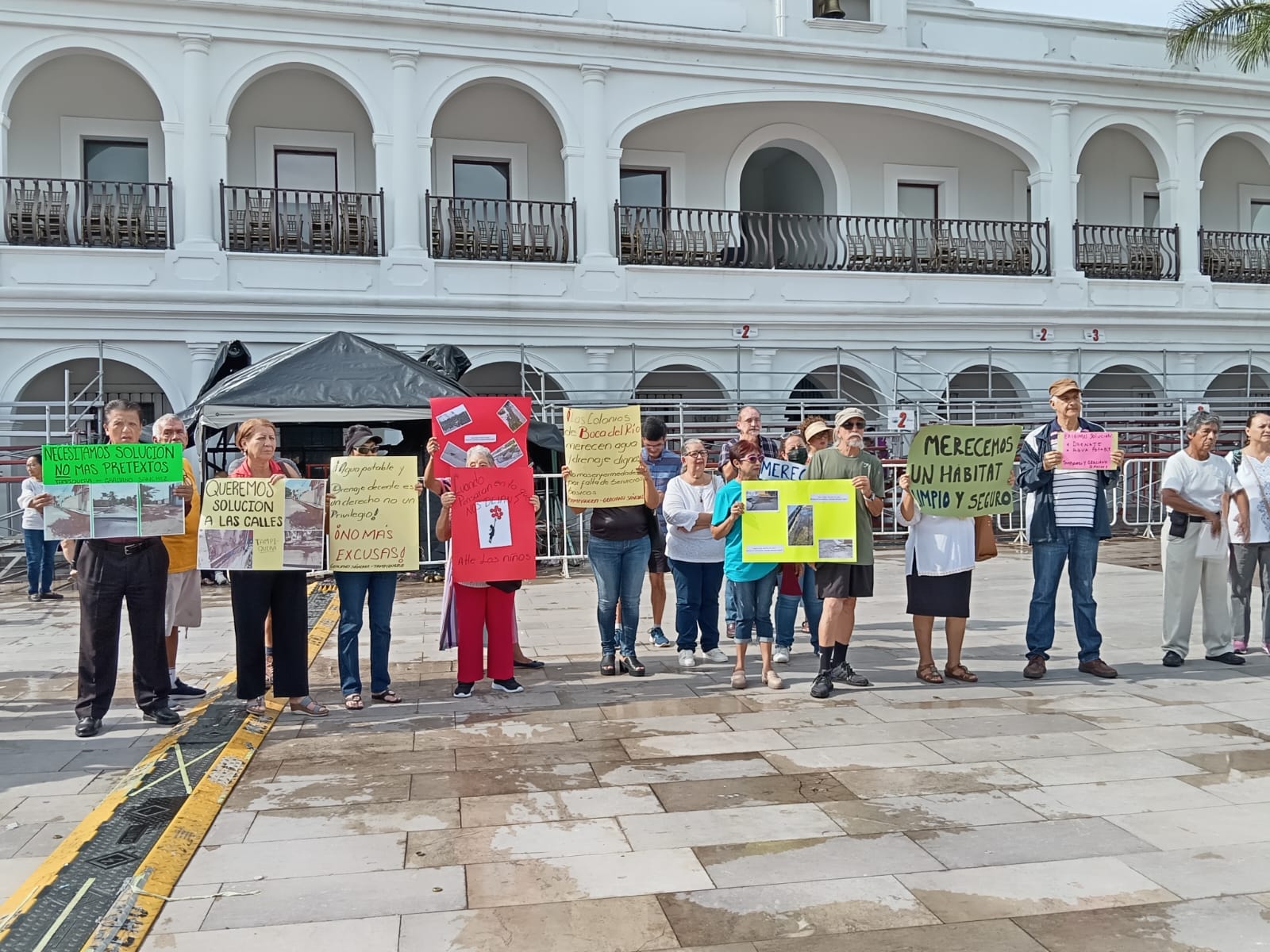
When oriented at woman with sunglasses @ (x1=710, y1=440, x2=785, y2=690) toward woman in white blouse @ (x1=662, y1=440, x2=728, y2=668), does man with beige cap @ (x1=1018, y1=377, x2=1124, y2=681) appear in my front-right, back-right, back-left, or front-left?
back-right

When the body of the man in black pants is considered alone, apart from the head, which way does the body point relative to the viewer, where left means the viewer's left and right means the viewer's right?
facing the viewer

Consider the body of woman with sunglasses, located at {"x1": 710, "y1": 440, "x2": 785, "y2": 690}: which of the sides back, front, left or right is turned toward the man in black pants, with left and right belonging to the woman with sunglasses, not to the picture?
right

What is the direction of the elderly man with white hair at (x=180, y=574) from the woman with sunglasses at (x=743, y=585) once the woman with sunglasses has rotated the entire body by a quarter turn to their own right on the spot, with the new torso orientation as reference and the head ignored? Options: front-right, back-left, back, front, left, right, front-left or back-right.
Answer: front-right

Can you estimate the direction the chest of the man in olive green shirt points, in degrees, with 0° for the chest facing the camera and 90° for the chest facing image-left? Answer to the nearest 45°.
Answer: approximately 0°

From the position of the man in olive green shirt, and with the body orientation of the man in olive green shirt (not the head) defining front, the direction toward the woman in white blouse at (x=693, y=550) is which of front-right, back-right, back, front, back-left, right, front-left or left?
back-right

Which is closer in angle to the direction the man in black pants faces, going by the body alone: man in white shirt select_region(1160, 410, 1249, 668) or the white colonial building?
the man in white shirt

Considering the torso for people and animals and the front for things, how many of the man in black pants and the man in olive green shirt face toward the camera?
2

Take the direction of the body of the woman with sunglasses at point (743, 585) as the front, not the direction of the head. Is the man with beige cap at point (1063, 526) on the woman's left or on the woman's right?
on the woman's left

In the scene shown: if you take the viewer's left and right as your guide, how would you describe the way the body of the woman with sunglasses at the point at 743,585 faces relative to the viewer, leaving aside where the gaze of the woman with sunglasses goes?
facing the viewer and to the right of the viewer
